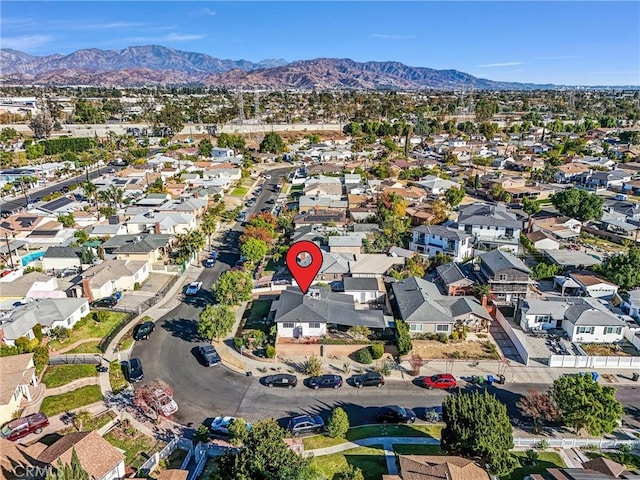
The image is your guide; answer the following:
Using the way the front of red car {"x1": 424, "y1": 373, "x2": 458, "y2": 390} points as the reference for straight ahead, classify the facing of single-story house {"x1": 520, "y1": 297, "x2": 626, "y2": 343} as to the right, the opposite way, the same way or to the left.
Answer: to the left

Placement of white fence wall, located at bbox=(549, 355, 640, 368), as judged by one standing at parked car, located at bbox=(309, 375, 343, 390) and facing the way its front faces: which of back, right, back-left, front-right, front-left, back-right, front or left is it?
back

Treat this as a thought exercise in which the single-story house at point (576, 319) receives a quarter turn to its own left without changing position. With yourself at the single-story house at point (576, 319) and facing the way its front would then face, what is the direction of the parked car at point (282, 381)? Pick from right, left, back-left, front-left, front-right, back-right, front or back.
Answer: back-right

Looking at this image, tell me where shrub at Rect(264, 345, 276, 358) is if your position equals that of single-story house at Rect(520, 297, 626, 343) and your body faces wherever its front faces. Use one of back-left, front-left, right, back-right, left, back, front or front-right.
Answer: front-right

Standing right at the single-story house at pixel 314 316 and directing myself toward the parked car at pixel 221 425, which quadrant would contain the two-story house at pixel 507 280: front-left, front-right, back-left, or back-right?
back-left

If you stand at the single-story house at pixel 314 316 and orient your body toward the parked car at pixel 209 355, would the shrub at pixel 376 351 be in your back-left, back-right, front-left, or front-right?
back-left

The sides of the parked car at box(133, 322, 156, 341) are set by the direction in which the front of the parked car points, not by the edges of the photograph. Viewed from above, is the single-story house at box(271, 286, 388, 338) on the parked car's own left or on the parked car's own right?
on the parked car's own left

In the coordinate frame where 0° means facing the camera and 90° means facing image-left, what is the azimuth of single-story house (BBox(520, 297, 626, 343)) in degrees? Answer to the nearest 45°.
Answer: approximately 0°

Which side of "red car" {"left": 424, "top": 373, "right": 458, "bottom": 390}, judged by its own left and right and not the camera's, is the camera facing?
left

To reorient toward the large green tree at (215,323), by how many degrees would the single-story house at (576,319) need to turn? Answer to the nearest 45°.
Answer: approximately 45° to its right

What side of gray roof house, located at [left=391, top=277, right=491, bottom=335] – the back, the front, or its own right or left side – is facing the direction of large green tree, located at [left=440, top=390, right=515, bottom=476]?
front

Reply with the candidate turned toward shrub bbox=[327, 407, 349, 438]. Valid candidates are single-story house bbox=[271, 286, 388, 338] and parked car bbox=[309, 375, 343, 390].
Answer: the single-story house

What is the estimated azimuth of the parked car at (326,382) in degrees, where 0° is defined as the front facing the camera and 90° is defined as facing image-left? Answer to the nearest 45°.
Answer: approximately 90°

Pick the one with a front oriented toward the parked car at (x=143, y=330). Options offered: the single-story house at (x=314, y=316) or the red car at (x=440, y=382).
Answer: the red car
